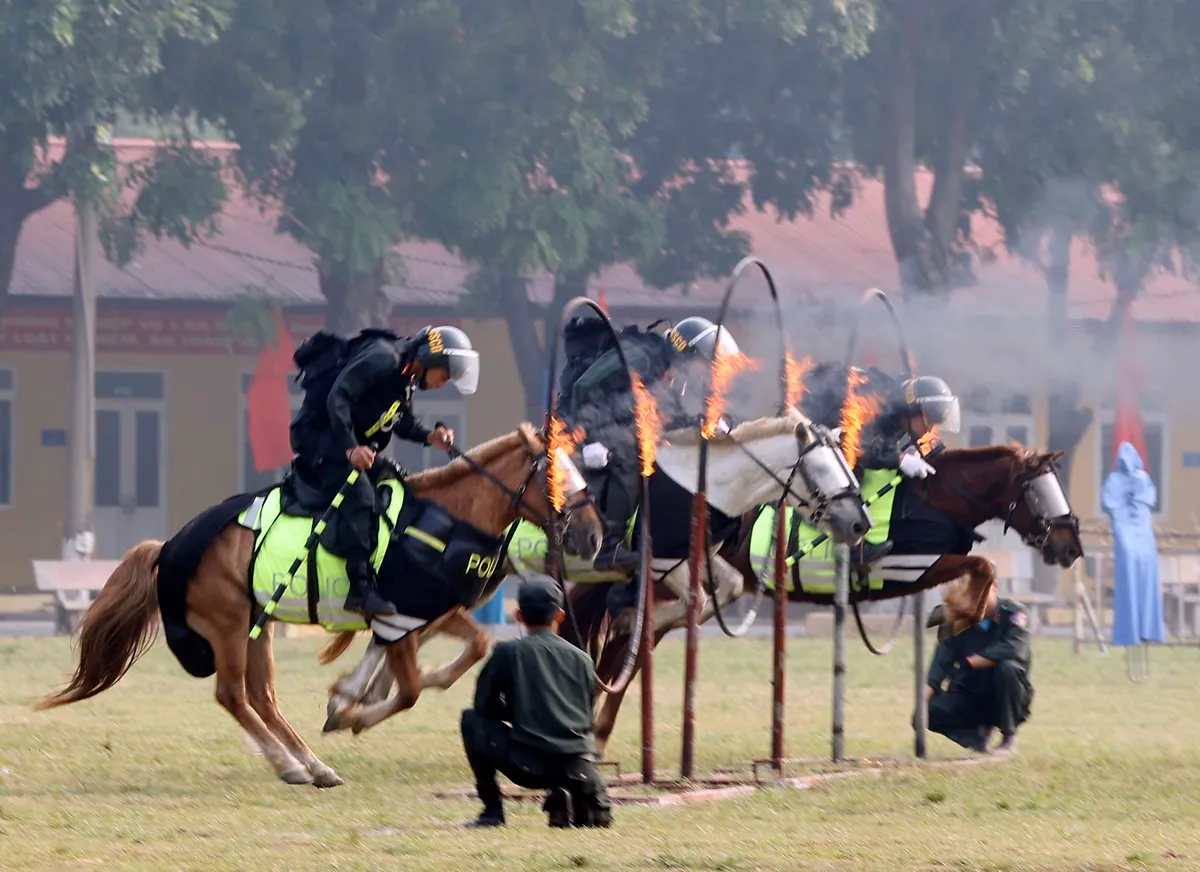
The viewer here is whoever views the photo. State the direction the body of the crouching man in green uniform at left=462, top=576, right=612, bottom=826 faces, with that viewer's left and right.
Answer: facing away from the viewer

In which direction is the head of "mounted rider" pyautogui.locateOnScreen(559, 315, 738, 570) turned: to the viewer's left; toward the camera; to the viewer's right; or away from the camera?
to the viewer's right

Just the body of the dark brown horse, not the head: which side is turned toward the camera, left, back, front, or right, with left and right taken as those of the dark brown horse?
right

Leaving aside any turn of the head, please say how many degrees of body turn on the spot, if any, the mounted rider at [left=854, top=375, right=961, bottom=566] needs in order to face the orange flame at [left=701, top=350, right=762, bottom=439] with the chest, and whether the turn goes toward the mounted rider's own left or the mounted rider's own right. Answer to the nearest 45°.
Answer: approximately 135° to the mounted rider's own right

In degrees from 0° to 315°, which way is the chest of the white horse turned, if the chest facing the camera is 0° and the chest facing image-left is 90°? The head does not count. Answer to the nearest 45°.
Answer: approximately 270°

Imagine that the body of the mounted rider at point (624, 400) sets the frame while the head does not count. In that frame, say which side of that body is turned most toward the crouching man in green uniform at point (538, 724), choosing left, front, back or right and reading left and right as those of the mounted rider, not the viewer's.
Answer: right

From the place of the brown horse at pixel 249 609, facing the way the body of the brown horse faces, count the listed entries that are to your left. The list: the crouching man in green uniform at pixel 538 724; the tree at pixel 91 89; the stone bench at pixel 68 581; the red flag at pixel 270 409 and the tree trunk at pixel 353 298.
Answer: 4

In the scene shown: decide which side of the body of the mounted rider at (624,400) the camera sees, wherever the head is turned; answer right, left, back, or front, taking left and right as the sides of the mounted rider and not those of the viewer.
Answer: right

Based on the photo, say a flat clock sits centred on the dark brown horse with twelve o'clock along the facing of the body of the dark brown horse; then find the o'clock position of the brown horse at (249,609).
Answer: The brown horse is roughly at 5 o'clock from the dark brown horse.

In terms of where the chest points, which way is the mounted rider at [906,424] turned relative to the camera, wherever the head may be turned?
to the viewer's right

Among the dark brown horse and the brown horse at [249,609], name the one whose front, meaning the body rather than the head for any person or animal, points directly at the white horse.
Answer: the brown horse

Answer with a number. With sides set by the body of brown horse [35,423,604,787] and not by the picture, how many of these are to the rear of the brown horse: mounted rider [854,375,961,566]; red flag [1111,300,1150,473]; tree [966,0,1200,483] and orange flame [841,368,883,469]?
0

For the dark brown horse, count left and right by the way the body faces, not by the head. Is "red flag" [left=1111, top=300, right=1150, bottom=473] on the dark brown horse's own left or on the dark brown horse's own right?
on the dark brown horse's own left

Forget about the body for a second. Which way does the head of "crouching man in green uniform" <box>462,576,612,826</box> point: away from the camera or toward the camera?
away from the camera

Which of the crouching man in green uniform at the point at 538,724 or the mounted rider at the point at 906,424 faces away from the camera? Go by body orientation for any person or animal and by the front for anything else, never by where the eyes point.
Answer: the crouching man in green uniform

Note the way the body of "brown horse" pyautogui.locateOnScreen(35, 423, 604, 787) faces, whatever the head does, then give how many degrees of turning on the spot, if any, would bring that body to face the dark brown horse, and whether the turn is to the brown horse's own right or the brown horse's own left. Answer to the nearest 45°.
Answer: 0° — it already faces it

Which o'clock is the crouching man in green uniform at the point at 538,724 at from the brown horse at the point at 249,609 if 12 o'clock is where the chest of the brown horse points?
The crouching man in green uniform is roughly at 2 o'clock from the brown horse.

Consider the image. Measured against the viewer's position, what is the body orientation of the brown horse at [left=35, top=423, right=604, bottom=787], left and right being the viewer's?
facing to the right of the viewer

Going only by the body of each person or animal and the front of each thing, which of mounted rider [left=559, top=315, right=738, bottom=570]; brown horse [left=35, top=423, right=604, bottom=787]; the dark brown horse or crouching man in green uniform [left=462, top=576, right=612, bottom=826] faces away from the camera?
the crouching man in green uniform

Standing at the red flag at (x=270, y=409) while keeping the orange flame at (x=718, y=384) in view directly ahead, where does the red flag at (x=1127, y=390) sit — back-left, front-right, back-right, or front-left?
front-left

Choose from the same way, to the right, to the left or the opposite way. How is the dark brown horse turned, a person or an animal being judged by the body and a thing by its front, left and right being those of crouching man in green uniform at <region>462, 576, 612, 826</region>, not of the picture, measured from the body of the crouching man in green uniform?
to the right

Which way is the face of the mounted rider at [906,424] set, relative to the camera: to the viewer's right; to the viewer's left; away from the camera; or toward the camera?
to the viewer's right
